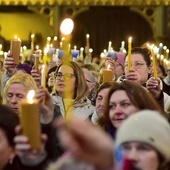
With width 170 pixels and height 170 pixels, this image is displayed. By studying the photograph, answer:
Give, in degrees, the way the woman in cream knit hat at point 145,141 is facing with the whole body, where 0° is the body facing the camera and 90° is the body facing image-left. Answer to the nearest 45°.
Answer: approximately 45°

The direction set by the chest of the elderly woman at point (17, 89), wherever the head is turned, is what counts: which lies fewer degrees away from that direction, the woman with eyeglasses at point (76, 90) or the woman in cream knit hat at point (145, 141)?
the woman in cream knit hat

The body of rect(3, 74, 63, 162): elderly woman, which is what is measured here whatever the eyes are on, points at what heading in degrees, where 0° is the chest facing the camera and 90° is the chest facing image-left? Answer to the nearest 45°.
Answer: approximately 45°

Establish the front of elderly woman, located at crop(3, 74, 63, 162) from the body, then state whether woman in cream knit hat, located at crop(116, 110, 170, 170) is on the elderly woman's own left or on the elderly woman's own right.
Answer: on the elderly woman's own left

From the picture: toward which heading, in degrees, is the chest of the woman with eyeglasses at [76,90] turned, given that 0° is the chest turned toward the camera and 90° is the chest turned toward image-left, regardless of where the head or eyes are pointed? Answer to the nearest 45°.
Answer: approximately 45°
